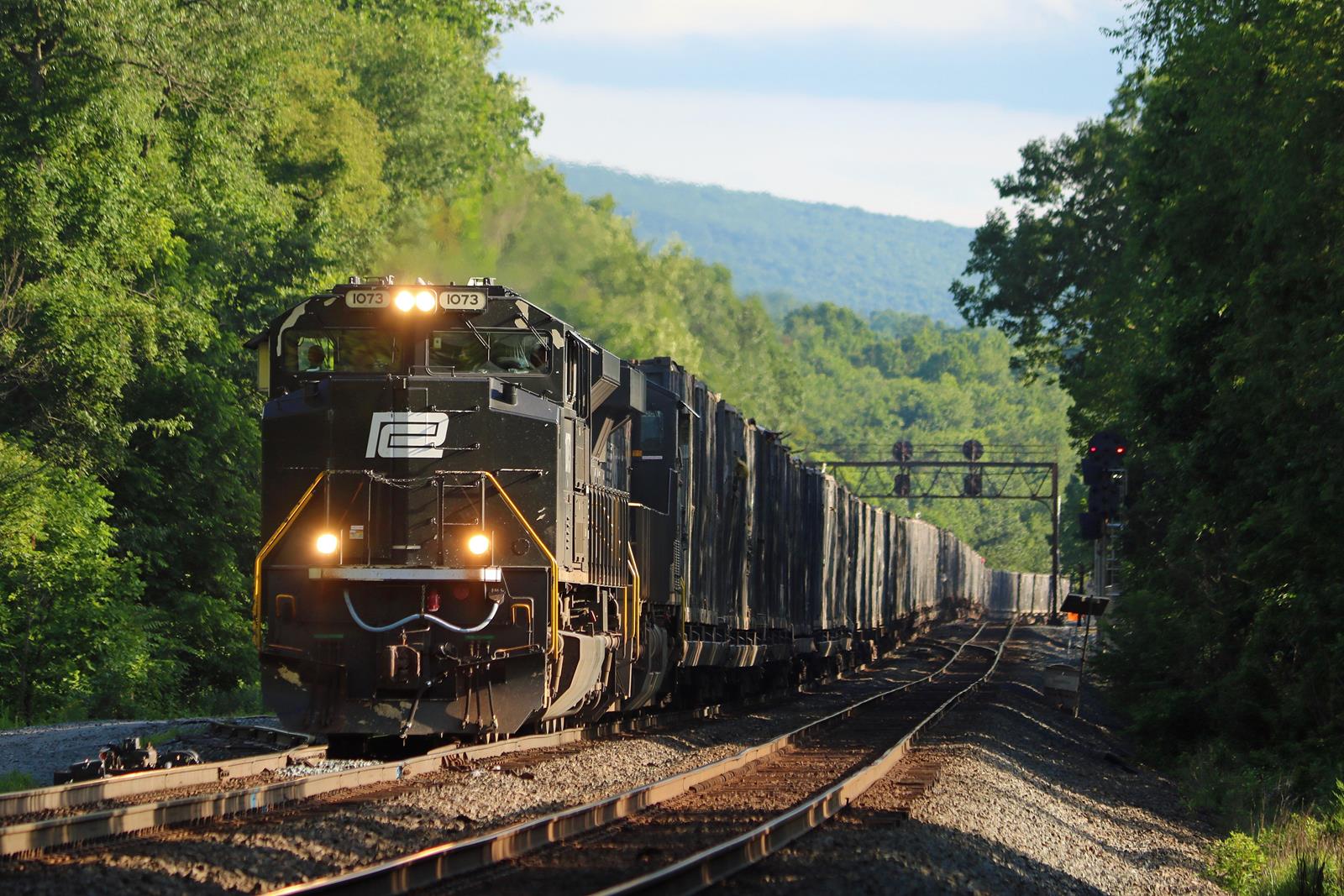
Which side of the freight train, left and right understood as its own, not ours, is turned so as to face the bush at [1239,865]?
front

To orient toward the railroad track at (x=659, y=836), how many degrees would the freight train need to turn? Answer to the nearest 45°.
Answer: approximately 45° to its left

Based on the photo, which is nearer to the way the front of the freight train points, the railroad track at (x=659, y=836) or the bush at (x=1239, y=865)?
the railroad track

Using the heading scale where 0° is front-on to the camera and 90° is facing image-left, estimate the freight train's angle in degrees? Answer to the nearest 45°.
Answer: approximately 0°
